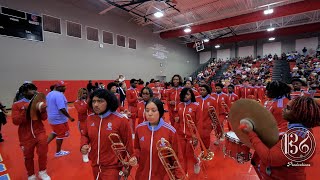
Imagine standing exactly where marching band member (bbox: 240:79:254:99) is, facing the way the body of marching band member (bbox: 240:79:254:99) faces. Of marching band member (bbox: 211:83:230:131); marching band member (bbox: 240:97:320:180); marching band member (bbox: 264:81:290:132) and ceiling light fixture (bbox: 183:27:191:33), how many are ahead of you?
3

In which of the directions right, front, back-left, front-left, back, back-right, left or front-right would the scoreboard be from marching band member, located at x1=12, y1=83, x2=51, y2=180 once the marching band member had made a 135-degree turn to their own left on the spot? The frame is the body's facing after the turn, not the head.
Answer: front

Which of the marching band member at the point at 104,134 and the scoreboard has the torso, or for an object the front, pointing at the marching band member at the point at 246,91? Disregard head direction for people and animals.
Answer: the scoreboard

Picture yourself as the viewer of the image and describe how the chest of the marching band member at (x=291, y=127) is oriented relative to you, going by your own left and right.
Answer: facing to the left of the viewer

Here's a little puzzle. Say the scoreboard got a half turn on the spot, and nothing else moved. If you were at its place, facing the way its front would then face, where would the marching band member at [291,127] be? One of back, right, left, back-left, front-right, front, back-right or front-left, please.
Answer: back-left

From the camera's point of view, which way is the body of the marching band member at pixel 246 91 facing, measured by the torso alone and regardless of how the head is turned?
toward the camera

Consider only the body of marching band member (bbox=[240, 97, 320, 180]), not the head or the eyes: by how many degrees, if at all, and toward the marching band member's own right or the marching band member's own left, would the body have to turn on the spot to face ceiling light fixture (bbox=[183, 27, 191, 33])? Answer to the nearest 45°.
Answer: approximately 45° to the marching band member's own right

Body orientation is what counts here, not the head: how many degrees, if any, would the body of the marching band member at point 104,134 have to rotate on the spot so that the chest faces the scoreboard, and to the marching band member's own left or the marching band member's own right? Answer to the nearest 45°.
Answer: approximately 90° to the marching band member's own right

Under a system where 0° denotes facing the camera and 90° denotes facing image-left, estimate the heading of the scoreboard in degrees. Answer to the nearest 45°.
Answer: approximately 315°

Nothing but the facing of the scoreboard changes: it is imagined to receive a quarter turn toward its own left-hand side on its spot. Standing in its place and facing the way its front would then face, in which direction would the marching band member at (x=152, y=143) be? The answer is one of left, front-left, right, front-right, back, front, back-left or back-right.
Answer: back-right

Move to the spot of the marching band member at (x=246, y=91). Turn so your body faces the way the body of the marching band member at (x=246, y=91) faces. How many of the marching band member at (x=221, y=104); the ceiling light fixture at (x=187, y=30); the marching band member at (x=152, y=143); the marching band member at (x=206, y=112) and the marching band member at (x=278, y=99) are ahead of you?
4
